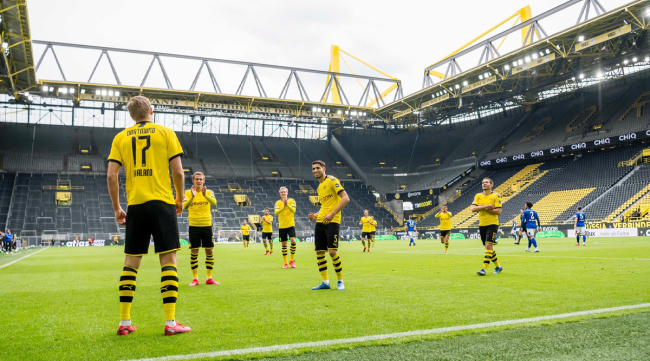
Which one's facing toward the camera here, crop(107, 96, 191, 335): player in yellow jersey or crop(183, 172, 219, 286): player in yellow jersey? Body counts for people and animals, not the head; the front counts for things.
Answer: crop(183, 172, 219, 286): player in yellow jersey

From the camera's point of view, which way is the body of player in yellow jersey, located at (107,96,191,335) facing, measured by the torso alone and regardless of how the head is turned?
away from the camera

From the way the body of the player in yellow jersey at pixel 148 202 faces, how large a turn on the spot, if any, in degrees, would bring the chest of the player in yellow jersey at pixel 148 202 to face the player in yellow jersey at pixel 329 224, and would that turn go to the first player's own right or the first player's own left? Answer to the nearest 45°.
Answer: approximately 45° to the first player's own right

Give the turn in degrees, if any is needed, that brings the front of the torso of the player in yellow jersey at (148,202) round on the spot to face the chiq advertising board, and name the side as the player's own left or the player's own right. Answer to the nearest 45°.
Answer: approximately 45° to the player's own right

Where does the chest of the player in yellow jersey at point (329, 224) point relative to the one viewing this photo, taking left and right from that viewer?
facing the viewer and to the left of the viewer

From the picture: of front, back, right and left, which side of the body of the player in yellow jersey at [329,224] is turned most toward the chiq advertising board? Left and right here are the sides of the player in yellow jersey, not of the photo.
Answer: back

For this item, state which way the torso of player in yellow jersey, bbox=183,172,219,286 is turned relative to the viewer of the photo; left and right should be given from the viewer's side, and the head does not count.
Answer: facing the viewer

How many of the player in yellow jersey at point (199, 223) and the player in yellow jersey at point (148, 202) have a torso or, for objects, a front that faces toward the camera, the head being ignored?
1

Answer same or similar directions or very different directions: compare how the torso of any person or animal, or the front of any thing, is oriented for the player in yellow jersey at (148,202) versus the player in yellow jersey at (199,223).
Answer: very different directions

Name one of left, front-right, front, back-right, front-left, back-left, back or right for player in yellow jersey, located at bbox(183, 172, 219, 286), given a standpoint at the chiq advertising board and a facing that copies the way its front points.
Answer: front-left
